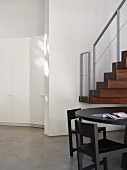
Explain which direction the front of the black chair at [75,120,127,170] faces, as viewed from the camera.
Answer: facing away from the viewer and to the right of the viewer

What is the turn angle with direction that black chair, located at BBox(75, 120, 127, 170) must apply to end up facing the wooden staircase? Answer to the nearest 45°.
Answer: approximately 45° to its left
